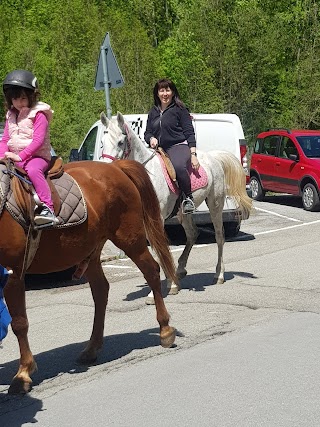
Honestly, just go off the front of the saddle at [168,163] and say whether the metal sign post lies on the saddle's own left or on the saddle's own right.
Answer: on the saddle's own right

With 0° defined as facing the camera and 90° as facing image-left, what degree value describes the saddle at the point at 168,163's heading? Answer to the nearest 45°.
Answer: approximately 45°

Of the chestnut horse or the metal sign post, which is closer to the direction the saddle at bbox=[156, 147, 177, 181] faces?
the chestnut horse

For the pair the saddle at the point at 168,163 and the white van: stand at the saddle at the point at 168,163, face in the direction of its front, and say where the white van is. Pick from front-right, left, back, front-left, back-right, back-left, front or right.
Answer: back-right

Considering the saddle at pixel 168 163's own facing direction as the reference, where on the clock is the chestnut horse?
The chestnut horse is roughly at 11 o'clock from the saddle.

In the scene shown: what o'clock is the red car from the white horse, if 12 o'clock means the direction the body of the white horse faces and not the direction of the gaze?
The red car is roughly at 5 o'clock from the white horse.

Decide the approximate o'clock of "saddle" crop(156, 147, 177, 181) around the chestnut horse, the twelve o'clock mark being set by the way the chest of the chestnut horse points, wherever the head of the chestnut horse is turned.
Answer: The saddle is roughly at 5 o'clock from the chestnut horse.

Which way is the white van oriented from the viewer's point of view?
to the viewer's left
